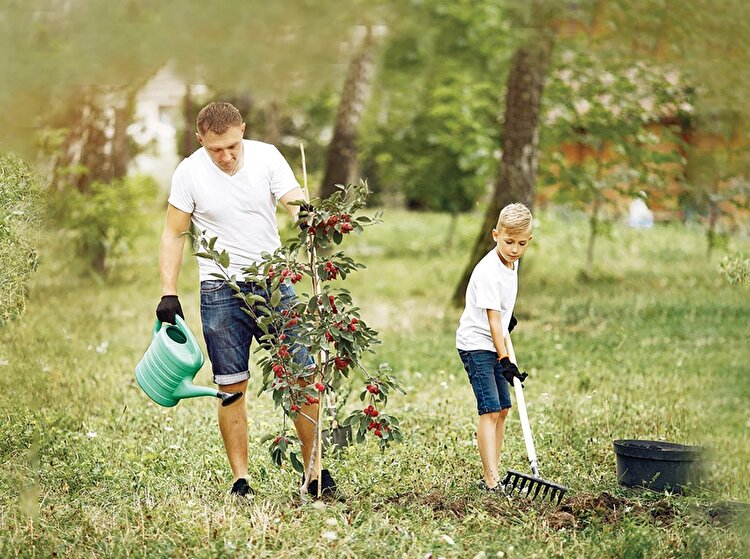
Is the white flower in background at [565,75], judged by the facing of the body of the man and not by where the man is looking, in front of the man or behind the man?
behind

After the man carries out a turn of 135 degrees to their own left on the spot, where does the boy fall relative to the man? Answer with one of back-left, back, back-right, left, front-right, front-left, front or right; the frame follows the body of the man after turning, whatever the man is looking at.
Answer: front-right

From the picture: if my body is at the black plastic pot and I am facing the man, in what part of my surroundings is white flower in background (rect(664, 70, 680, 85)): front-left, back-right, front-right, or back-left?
back-right

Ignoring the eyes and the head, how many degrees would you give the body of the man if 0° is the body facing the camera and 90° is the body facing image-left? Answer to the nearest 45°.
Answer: approximately 0°

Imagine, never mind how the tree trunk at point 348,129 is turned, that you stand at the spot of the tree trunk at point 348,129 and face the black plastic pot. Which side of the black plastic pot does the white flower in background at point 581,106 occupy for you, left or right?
left

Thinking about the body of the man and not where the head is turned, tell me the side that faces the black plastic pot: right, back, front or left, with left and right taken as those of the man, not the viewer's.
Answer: left
